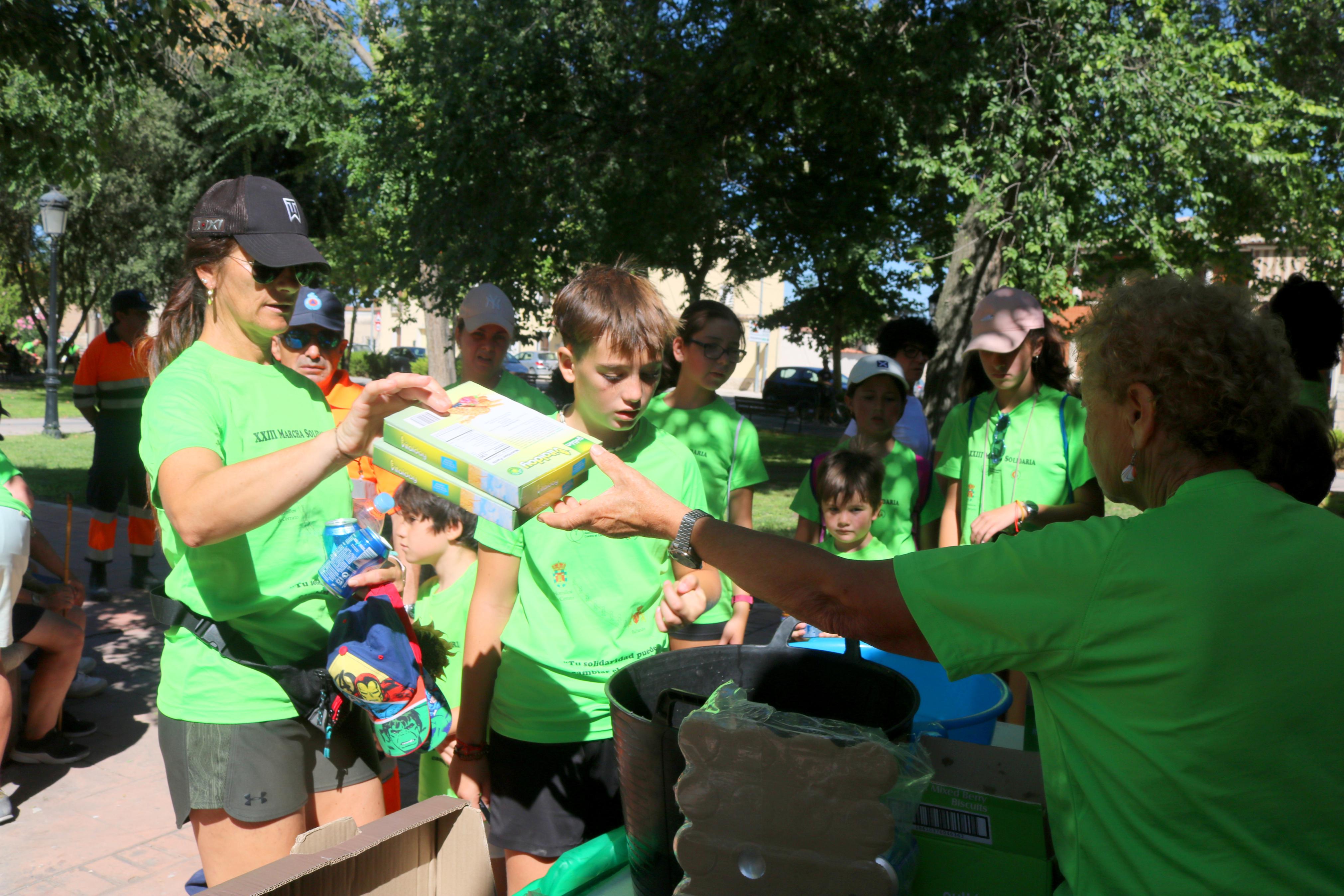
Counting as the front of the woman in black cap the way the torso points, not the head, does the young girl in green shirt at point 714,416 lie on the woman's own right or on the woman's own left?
on the woman's own left

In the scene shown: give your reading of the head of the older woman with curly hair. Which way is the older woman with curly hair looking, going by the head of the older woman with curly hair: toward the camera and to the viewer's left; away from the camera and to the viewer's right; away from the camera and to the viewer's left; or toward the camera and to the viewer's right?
away from the camera and to the viewer's left

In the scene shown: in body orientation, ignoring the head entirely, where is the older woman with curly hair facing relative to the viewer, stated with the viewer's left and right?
facing away from the viewer and to the left of the viewer

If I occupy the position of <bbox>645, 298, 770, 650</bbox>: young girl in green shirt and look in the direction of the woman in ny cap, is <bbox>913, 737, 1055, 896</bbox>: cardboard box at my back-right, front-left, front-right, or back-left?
back-left

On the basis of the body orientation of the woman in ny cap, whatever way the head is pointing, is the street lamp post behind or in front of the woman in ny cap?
behind

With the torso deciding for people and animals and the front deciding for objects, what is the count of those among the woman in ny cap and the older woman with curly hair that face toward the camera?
1

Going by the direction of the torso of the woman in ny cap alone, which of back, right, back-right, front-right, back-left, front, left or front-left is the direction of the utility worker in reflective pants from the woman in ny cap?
back-right

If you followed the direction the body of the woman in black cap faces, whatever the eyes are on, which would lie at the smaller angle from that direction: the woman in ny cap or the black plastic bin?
the black plastic bin

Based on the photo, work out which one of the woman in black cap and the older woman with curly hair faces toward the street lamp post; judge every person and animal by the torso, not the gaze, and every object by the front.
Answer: the older woman with curly hair

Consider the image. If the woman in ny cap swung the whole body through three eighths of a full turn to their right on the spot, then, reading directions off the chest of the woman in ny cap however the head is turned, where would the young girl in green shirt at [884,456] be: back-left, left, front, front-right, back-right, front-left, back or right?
back-right

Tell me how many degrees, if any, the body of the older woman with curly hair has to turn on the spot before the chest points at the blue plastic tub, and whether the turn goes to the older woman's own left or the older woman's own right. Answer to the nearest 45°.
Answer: approximately 45° to the older woman's own right
